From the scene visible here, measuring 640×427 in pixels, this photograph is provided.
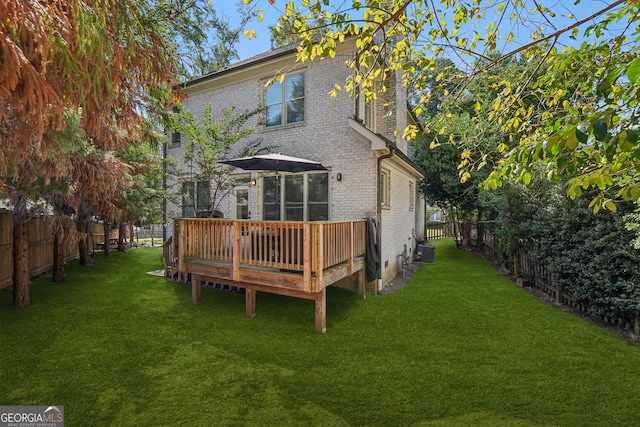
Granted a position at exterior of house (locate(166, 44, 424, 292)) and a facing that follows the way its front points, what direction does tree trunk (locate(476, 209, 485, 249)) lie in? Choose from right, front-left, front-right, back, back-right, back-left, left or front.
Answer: front

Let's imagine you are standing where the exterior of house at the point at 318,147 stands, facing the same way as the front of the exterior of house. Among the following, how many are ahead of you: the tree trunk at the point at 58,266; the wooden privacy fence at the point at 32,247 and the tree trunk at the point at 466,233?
1

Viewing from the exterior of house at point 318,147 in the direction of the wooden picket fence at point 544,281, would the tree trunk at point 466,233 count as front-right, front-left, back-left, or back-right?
front-left

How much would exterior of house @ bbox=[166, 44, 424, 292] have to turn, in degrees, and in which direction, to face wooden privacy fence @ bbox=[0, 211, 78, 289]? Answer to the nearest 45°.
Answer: approximately 135° to its left

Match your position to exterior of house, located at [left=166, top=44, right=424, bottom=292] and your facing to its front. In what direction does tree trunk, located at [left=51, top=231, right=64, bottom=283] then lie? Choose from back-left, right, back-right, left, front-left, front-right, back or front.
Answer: back-left

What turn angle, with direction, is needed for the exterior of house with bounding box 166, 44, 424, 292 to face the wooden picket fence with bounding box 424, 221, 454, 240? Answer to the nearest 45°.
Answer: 0° — it already faces it

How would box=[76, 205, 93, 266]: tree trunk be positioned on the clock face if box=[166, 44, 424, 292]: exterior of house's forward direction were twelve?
The tree trunk is roughly at 8 o'clock from the exterior of house.

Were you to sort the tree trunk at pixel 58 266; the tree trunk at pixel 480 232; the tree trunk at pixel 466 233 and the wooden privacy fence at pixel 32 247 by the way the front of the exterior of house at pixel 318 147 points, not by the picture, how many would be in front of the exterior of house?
2

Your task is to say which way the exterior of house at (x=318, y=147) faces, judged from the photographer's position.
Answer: facing away from the viewer and to the right of the viewer
